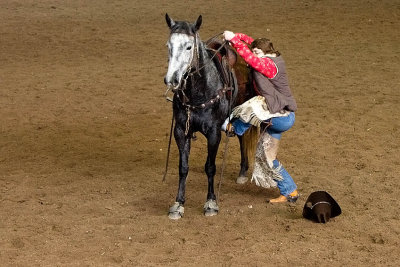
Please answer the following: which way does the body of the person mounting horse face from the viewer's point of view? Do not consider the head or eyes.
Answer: to the viewer's left
